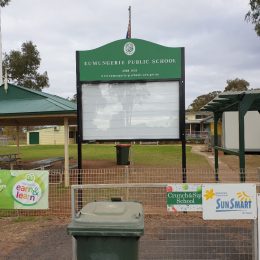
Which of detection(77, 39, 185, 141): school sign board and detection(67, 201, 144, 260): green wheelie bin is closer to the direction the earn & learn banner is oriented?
the green wheelie bin

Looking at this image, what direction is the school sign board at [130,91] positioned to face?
toward the camera

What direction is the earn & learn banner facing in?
toward the camera

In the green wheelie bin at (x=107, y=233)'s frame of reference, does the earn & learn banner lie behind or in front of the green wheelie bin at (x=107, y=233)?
behind

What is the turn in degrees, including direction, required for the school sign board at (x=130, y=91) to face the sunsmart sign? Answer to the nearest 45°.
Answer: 0° — it already faces it

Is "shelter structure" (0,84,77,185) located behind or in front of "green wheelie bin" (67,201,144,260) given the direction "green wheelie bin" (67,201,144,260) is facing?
behind

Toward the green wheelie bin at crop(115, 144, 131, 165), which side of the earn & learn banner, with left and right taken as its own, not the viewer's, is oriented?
back

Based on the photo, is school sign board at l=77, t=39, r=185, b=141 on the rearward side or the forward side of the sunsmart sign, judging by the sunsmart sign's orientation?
on the rearward side

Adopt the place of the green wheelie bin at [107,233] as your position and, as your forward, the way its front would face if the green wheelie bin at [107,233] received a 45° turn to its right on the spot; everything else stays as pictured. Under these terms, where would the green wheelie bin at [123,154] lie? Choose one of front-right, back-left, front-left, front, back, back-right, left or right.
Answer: back-right

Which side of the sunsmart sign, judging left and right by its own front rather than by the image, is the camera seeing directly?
front
